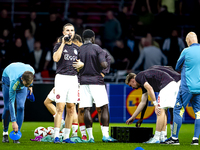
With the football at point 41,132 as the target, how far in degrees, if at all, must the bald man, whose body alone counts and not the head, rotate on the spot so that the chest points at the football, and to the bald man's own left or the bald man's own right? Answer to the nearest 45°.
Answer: approximately 45° to the bald man's own left

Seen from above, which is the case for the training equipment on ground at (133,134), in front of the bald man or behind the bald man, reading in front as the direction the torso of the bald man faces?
in front

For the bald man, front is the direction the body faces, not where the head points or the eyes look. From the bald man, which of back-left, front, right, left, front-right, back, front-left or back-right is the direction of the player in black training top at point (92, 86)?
front-left

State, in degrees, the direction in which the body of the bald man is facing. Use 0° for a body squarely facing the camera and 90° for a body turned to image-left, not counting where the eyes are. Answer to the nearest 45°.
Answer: approximately 135°
